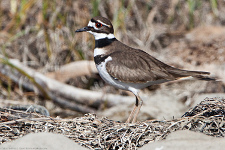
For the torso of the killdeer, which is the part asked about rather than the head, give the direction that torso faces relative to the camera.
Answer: to the viewer's left

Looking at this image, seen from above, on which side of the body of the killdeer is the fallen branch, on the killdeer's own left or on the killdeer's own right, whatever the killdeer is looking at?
on the killdeer's own right
